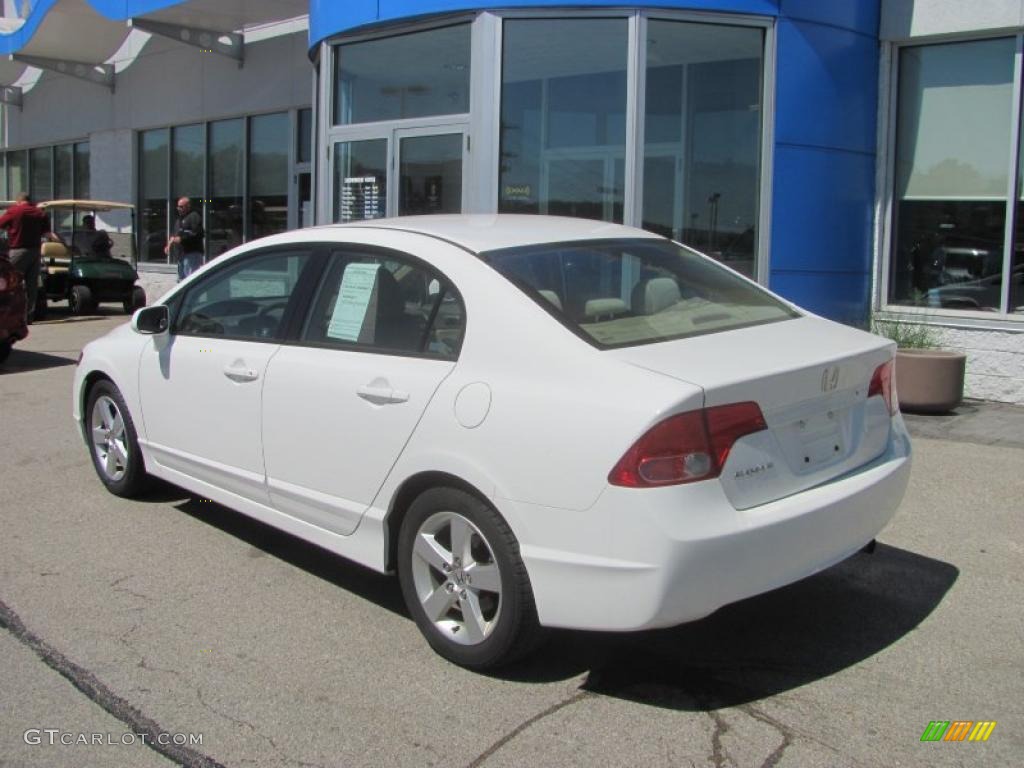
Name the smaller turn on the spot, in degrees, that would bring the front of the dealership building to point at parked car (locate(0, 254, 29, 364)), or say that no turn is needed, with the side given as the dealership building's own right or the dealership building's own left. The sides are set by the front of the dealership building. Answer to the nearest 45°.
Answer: approximately 45° to the dealership building's own right

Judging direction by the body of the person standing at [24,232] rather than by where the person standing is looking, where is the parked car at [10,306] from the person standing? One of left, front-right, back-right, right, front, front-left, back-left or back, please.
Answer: back

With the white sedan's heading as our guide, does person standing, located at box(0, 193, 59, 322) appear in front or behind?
in front

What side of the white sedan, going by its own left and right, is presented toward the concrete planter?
right

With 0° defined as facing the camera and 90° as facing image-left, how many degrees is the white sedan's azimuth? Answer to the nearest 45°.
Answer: approximately 135°

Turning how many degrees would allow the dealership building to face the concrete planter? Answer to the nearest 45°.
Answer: approximately 90° to its left

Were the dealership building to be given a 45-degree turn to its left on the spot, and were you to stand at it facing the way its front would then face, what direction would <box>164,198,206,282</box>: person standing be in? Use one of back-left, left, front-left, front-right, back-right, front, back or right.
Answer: back-right

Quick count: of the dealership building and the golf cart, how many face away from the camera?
0
